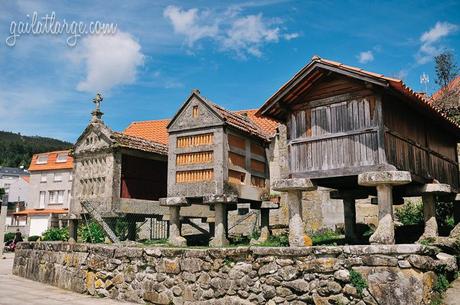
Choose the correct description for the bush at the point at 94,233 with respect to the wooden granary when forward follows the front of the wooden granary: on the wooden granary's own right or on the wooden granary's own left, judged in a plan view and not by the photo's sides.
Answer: on the wooden granary's own right

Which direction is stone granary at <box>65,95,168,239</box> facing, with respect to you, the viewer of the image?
facing the viewer and to the left of the viewer

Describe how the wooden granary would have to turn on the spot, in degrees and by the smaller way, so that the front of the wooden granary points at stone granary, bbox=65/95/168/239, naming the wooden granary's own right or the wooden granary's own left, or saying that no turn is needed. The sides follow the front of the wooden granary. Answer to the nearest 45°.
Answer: approximately 45° to the wooden granary's own right

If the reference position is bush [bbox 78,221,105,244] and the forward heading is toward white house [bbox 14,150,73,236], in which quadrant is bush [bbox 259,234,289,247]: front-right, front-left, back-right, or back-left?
back-right

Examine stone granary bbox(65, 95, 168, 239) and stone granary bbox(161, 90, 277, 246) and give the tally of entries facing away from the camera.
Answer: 0

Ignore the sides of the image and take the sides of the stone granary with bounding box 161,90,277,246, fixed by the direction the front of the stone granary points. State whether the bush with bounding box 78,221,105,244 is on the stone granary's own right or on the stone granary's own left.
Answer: on the stone granary's own right

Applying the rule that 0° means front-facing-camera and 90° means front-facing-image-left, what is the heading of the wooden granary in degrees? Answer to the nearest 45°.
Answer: approximately 45°

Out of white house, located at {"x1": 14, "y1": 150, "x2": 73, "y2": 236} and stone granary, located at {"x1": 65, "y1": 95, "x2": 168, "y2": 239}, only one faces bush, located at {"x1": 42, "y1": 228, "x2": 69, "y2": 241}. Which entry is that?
the white house

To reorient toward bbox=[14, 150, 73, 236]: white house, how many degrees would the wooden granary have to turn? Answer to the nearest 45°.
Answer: approximately 90° to its right

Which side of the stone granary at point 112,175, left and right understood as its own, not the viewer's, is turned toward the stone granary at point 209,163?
left
